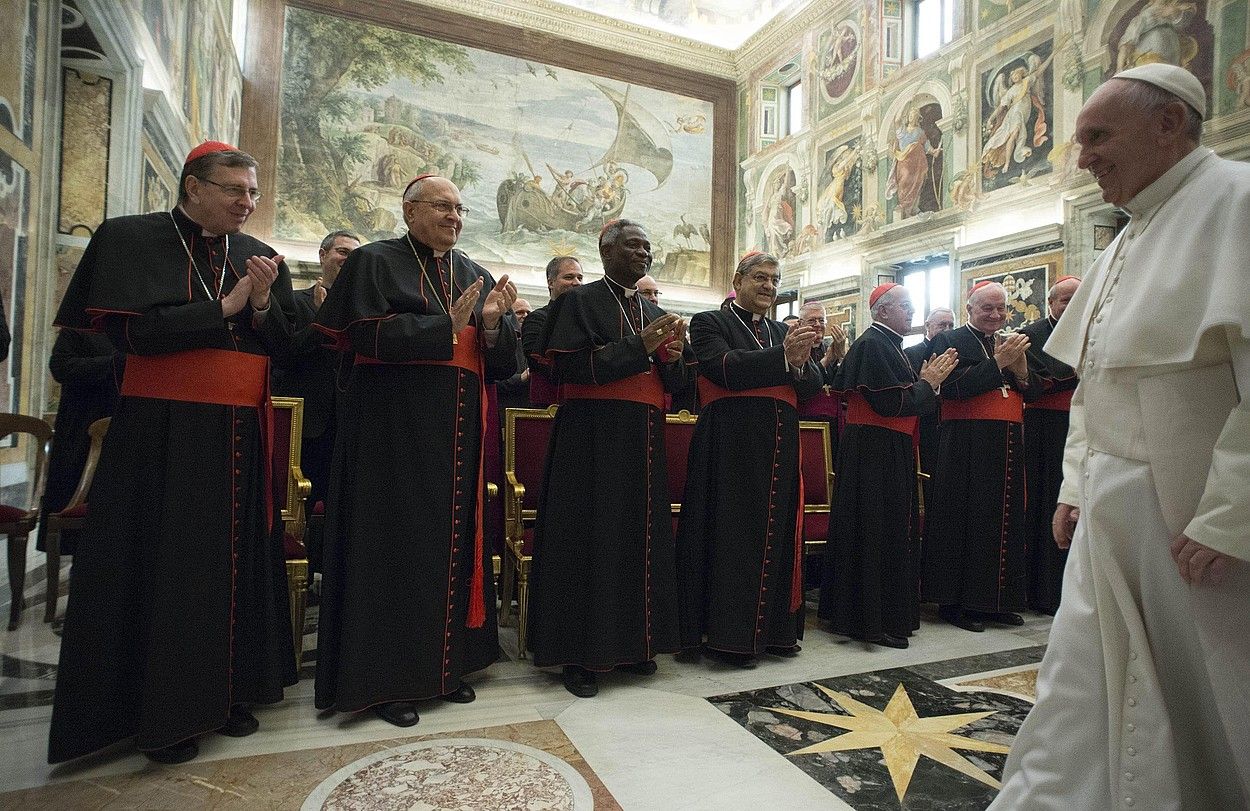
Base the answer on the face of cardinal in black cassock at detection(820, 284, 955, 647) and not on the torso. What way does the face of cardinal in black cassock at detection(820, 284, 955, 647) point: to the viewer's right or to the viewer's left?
to the viewer's right

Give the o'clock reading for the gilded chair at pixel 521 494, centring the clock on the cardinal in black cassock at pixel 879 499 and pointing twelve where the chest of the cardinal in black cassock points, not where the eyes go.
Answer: The gilded chair is roughly at 5 o'clock from the cardinal in black cassock.

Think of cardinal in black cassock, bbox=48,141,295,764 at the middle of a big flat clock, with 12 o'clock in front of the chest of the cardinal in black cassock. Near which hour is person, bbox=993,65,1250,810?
The person is roughly at 12 o'clock from the cardinal in black cassock.

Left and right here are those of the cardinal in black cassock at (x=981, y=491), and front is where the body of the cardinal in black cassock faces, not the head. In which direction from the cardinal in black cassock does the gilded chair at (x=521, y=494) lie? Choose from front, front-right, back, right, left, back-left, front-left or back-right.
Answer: right

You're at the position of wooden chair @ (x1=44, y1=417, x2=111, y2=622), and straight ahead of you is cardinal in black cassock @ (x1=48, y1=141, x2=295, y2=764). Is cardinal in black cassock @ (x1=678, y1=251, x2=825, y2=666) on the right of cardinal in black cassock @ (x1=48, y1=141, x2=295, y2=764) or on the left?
left

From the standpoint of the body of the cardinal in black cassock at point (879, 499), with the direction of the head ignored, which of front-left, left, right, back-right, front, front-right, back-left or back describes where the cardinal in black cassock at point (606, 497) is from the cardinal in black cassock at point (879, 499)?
back-right

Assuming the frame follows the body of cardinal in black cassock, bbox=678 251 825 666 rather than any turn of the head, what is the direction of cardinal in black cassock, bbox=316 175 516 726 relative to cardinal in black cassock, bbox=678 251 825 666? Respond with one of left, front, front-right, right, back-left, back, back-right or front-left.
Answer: right

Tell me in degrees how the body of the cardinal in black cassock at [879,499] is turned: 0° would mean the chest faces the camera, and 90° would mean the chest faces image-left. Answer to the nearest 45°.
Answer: approximately 270°

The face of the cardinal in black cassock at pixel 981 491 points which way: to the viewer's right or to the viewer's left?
to the viewer's right

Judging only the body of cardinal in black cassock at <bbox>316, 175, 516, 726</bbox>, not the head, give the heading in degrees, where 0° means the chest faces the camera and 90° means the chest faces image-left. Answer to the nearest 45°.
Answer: approximately 315°

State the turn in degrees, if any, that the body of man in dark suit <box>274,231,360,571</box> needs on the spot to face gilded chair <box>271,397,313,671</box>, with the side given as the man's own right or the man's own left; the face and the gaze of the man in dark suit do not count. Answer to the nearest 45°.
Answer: approximately 45° to the man's own right

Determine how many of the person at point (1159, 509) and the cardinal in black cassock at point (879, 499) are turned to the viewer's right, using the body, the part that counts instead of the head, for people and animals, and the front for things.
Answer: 1
